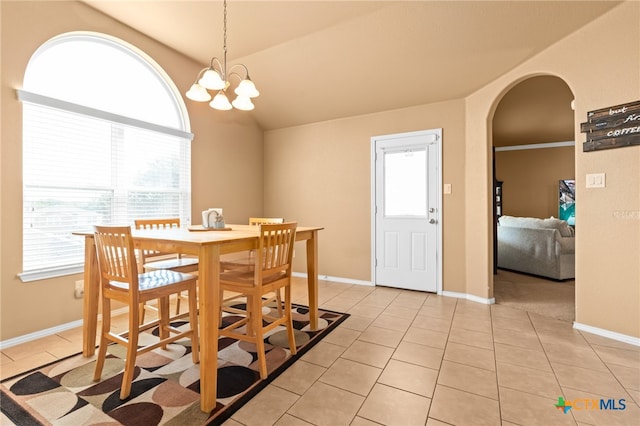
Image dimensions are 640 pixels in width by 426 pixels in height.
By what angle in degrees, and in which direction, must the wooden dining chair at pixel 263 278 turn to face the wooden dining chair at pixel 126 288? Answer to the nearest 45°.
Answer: approximately 45° to its left

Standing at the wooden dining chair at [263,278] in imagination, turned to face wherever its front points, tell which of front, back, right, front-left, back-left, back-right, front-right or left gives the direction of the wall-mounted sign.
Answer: back-right

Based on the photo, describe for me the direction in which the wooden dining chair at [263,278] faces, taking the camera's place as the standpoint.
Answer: facing away from the viewer and to the left of the viewer

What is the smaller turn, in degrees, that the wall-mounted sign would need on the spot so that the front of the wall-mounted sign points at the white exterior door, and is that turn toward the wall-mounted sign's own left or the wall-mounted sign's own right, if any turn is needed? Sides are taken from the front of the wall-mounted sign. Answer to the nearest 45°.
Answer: approximately 45° to the wall-mounted sign's own right

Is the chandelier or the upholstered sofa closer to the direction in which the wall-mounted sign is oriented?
the chandelier

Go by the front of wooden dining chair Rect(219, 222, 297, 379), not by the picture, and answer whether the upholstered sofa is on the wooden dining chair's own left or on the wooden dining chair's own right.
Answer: on the wooden dining chair's own right

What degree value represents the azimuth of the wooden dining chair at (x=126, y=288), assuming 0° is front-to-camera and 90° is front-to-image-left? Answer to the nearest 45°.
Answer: approximately 225°

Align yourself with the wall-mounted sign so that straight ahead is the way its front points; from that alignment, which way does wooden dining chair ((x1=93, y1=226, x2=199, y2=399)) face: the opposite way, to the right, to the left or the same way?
to the right

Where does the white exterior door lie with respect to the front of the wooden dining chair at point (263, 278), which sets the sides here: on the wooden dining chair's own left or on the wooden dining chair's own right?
on the wooden dining chair's own right

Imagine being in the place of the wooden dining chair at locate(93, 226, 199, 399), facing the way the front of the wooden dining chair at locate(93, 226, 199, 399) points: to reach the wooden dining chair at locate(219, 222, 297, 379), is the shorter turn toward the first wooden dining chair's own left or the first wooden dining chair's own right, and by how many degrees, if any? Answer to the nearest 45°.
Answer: approximately 45° to the first wooden dining chair's own right

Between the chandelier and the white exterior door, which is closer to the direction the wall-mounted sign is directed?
the chandelier
